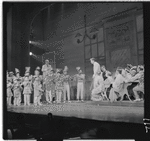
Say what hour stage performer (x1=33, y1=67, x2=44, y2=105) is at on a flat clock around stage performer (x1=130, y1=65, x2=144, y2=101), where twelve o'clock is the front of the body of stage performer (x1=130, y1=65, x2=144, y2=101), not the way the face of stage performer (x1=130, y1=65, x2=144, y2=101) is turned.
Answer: stage performer (x1=33, y1=67, x2=44, y2=105) is roughly at 12 o'clock from stage performer (x1=130, y1=65, x2=144, y2=101).

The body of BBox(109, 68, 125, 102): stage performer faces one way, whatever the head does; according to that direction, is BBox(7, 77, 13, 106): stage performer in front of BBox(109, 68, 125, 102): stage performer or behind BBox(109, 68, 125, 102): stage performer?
in front

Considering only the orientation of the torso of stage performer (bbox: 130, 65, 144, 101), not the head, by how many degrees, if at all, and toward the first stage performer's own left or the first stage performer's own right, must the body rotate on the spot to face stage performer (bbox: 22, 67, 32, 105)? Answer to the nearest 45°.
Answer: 0° — they already face them

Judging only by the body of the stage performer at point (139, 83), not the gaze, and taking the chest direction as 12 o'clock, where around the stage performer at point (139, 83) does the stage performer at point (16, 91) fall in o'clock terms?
the stage performer at point (16, 91) is roughly at 12 o'clock from the stage performer at point (139, 83).

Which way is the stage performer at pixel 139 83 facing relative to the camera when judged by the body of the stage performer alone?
to the viewer's left

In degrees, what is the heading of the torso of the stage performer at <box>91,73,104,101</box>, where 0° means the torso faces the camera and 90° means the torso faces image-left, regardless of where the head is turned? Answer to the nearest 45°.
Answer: approximately 90°

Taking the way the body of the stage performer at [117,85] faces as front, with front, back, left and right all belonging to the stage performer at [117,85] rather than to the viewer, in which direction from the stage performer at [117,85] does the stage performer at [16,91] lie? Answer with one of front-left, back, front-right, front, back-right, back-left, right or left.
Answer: front-right

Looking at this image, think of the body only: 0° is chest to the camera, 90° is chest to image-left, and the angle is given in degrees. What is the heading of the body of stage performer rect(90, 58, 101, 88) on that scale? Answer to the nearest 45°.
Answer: approximately 90°
